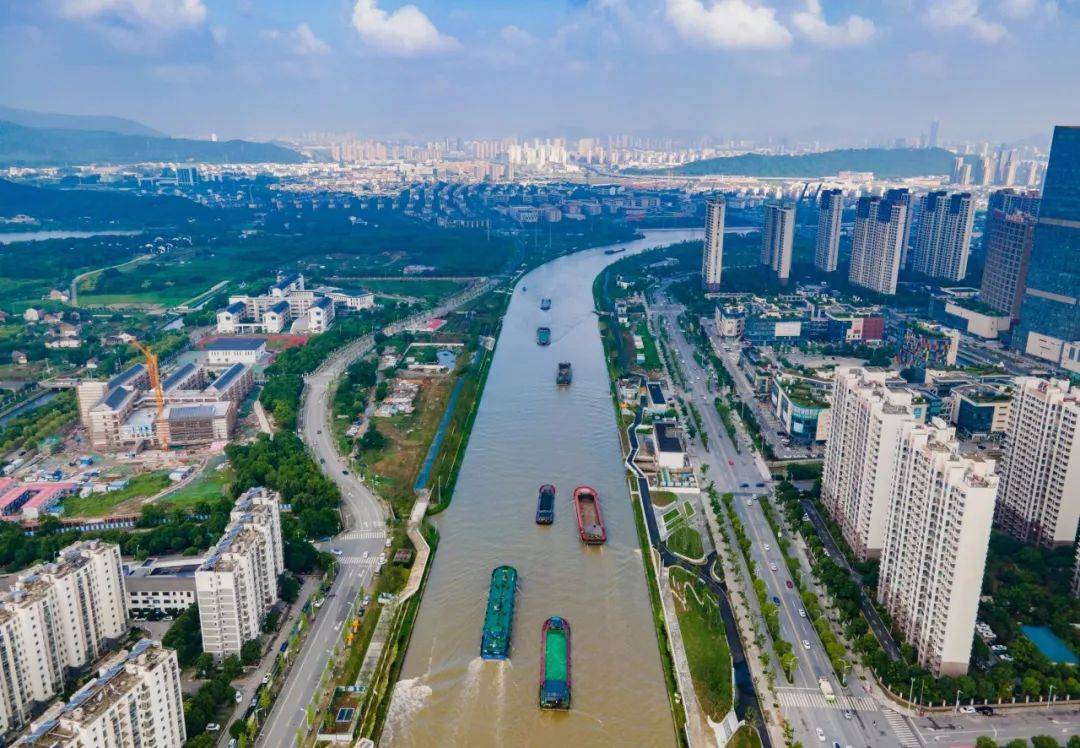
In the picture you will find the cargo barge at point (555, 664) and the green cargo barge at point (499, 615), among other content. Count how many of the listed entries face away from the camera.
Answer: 2

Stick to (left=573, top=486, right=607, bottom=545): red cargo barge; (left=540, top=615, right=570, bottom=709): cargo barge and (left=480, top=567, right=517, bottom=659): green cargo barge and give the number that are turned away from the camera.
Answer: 3

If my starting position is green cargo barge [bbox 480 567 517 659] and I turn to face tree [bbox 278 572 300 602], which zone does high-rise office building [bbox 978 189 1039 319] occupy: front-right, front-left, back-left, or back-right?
back-right

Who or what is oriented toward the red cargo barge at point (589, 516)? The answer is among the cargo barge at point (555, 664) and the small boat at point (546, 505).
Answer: the cargo barge

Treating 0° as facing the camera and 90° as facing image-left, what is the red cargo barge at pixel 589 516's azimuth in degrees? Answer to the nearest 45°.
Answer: approximately 180°

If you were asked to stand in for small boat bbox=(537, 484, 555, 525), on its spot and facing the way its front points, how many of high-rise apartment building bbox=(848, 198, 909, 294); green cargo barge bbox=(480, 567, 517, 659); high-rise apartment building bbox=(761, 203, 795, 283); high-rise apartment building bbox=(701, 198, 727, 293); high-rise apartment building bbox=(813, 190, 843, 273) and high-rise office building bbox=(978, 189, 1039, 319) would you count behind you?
1

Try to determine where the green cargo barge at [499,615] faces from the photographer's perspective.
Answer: facing away from the viewer

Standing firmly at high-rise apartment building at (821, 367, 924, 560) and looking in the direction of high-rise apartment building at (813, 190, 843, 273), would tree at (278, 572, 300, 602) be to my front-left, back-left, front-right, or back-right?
back-left

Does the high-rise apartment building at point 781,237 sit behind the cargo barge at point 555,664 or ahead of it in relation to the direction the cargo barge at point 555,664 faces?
ahead

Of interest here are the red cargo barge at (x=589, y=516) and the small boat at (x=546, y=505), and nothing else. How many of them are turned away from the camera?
2

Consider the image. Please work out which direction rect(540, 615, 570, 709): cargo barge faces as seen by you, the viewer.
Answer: facing away from the viewer

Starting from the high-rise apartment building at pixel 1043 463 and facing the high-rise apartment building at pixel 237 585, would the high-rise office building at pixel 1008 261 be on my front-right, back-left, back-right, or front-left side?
back-right

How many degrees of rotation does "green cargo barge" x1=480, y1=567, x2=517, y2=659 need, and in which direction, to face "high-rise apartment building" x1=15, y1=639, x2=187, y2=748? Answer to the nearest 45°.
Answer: approximately 135° to its left

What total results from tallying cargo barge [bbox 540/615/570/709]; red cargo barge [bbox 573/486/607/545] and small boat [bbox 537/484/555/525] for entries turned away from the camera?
3

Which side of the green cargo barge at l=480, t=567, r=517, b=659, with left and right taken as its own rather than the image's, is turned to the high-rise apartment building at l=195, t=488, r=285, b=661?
left

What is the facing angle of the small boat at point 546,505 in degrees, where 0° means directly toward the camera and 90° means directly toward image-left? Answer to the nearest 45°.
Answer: approximately 180°

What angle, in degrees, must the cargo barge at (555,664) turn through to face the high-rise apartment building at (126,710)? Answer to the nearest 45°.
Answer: approximately 135° to its left
